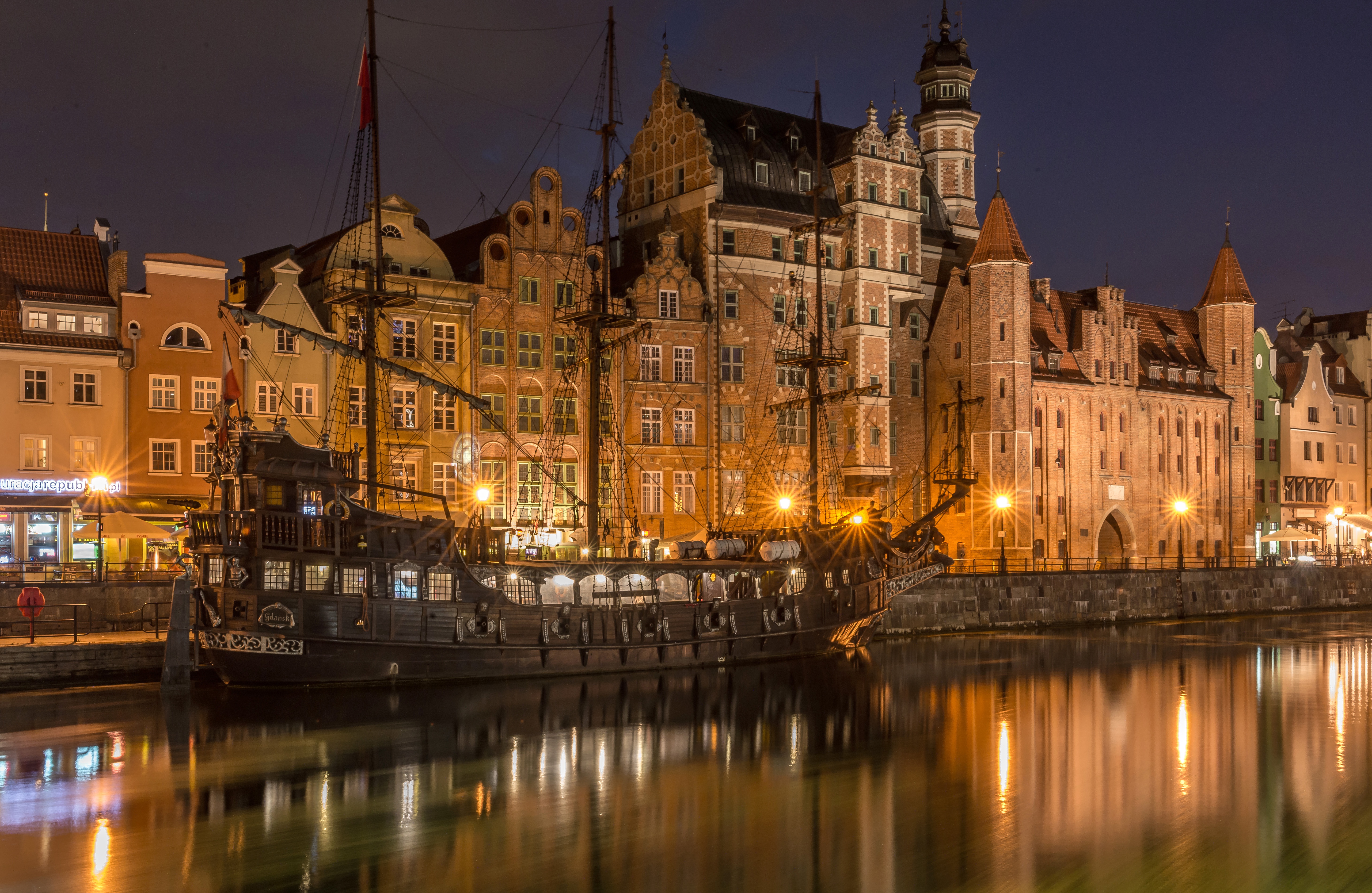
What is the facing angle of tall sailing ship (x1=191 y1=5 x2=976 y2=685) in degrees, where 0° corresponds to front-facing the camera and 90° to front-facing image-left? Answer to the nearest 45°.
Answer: approximately 270°

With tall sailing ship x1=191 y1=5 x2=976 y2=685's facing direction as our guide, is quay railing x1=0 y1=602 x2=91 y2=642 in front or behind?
behind

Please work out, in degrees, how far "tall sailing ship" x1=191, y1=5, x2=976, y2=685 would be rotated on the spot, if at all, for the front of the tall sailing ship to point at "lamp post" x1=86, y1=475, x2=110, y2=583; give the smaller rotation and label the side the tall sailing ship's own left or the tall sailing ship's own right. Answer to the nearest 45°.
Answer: approximately 135° to the tall sailing ship's own left
